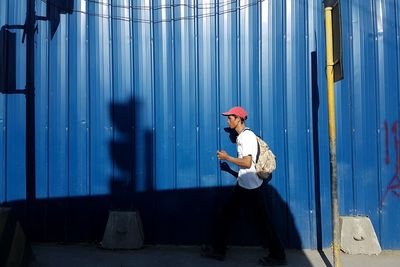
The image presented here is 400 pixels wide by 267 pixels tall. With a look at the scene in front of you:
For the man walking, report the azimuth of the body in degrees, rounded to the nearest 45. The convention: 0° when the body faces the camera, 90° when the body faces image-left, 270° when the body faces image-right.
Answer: approximately 90°

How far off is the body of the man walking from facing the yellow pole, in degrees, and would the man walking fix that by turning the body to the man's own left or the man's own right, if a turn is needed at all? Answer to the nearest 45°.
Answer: approximately 135° to the man's own left

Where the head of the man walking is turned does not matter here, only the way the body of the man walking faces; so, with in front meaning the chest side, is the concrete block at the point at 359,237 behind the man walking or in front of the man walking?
behind

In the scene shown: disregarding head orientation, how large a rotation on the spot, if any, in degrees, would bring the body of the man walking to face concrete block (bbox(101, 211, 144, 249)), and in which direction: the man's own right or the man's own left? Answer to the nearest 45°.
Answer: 0° — they already face it

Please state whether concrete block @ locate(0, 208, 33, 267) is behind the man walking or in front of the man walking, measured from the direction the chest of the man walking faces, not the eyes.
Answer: in front

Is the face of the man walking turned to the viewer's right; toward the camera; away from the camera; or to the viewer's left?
to the viewer's left
